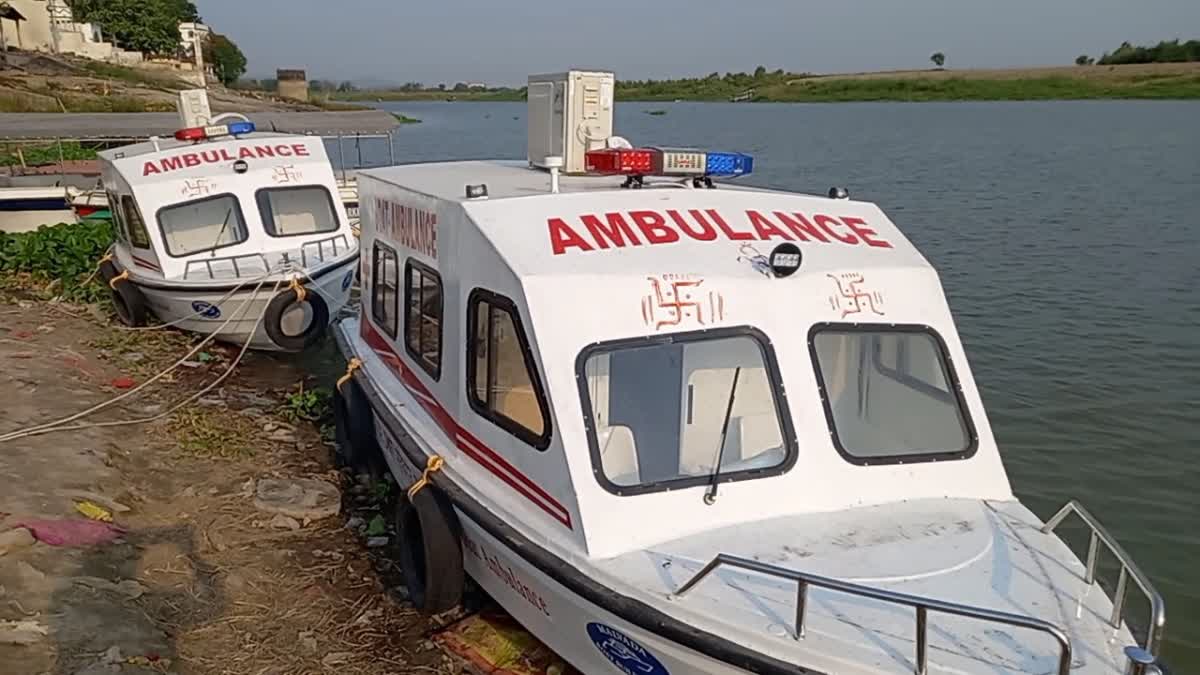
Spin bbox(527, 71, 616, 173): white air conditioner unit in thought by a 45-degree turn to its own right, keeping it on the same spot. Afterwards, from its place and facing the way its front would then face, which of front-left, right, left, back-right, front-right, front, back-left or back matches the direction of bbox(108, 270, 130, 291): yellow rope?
front

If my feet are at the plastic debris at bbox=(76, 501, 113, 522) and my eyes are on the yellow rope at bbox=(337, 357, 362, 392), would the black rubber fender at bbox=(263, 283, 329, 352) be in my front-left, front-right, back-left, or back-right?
front-left

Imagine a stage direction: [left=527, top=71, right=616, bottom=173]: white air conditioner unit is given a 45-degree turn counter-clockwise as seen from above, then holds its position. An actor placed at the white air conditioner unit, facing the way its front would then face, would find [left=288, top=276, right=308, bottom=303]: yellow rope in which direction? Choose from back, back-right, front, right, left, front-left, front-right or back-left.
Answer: right

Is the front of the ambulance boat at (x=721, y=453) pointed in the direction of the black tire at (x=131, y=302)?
no

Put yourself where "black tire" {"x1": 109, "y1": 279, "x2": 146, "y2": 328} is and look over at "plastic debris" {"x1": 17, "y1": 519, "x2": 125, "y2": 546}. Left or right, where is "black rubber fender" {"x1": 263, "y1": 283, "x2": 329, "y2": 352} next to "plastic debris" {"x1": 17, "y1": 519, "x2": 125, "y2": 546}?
left

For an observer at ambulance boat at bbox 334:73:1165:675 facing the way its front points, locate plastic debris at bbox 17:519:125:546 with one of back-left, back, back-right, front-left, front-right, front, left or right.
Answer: back-right

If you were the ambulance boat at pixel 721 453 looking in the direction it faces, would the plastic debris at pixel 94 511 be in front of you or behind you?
behind

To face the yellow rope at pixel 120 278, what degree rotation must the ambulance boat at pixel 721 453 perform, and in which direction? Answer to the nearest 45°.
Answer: approximately 180°

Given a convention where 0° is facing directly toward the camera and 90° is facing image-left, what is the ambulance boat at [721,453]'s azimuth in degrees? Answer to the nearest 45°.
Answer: approximately 315°

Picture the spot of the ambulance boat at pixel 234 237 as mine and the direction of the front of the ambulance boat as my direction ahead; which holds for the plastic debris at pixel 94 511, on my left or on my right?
on my right

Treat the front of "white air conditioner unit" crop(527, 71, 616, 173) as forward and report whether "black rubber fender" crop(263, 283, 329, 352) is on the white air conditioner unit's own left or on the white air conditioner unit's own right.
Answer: on the white air conditioner unit's own right

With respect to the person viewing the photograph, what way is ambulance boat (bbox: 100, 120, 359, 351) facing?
facing the viewer and to the right of the viewer

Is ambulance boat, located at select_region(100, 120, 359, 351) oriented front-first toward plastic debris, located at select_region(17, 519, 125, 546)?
no

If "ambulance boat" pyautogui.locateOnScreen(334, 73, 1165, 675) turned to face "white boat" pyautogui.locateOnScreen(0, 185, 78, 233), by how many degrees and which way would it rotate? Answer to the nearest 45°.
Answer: approximately 180°

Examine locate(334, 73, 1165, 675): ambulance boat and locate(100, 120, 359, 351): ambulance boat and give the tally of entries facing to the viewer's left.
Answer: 0
